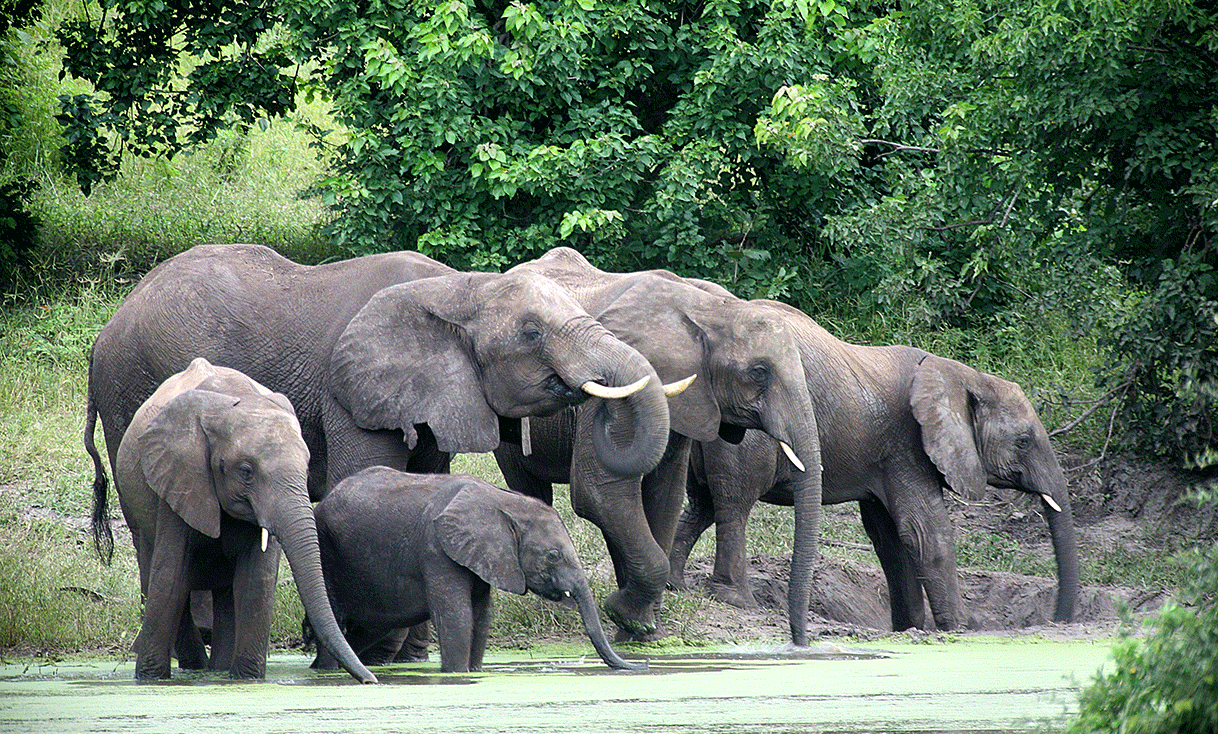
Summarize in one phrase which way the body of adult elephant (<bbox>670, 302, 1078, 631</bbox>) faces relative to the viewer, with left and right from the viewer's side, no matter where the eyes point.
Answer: facing to the right of the viewer

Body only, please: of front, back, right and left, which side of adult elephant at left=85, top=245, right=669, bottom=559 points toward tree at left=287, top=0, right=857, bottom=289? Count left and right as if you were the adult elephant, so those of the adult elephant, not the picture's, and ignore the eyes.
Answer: left

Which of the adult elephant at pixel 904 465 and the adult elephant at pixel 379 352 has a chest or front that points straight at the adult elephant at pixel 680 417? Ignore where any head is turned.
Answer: the adult elephant at pixel 379 352

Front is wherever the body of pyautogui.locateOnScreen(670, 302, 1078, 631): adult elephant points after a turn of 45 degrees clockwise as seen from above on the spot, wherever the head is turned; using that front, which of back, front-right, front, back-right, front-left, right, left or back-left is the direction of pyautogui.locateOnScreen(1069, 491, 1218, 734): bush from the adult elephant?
front-right

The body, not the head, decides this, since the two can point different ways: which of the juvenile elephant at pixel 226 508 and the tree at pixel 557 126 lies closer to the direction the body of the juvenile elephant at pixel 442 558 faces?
the tree

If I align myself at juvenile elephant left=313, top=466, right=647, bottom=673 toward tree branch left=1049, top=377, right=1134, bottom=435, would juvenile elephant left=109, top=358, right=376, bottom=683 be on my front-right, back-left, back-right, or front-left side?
back-left

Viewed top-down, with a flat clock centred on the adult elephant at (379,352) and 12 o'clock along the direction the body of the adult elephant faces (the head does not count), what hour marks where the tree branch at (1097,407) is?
The tree branch is roughly at 11 o'clock from the adult elephant.

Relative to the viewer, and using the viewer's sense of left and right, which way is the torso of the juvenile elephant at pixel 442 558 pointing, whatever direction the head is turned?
facing to the right of the viewer

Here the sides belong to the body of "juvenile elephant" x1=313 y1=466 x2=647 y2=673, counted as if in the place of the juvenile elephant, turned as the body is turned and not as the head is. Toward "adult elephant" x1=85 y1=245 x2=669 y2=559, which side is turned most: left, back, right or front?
left

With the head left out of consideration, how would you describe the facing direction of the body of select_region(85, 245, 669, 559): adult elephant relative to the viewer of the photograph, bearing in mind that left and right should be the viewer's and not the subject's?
facing to the right of the viewer

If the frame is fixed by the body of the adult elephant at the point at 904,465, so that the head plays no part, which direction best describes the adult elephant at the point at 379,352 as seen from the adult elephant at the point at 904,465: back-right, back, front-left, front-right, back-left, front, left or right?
back-right

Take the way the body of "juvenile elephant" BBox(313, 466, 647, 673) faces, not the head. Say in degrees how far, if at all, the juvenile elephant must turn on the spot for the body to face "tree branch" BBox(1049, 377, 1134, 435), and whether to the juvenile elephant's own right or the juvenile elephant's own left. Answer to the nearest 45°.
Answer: approximately 45° to the juvenile elephant's own left

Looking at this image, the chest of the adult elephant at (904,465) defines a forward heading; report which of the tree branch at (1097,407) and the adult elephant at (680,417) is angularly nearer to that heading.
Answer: the tree branch
